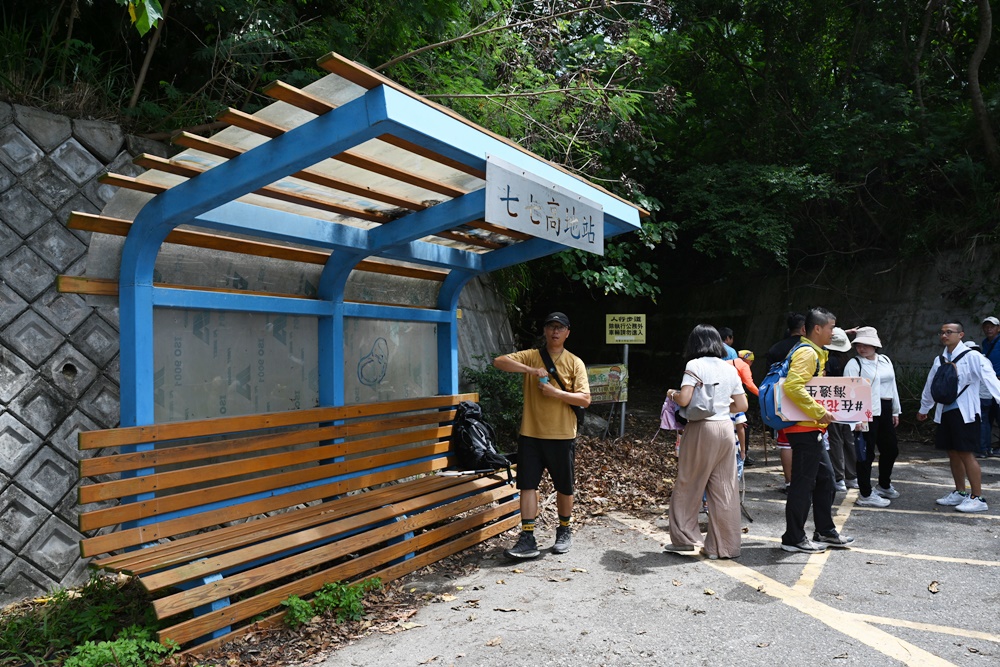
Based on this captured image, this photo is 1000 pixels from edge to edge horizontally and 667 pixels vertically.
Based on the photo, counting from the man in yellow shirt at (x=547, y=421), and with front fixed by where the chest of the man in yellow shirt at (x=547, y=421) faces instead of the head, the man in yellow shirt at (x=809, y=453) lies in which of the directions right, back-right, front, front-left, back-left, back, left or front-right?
left

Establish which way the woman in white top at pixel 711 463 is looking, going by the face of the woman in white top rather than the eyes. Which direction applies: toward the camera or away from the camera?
away from the camera

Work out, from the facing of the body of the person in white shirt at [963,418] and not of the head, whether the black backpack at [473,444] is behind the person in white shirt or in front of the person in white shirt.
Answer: in front

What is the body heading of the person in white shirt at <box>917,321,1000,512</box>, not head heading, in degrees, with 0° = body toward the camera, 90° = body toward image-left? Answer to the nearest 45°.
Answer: approximately 45°

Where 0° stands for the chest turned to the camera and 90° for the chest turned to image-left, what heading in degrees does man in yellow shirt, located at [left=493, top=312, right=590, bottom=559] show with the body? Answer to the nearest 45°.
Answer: approximately 0°

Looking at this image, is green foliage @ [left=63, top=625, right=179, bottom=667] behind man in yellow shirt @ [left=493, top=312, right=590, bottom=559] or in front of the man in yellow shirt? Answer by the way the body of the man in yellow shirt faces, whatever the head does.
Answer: in front

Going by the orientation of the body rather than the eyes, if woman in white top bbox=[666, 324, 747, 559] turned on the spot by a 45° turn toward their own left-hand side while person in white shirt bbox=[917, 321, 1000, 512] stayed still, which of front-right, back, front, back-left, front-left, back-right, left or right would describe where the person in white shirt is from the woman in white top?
back-right

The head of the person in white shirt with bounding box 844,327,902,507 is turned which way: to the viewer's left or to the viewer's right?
to the viewer's left

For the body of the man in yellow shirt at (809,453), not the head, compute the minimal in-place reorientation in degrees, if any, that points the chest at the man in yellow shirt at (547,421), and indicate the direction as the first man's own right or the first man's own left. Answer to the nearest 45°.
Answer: approximately 180°
